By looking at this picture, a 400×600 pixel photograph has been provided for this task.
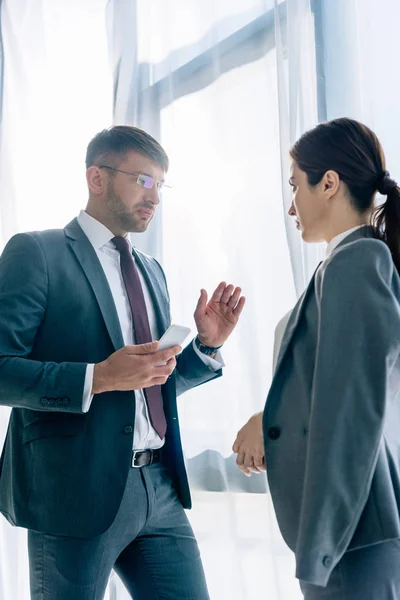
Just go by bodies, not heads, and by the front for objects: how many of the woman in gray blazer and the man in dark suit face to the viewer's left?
1

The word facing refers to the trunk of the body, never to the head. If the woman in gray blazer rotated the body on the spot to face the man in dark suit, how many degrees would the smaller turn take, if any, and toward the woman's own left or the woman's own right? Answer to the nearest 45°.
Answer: approximately 45° to the woman's own right

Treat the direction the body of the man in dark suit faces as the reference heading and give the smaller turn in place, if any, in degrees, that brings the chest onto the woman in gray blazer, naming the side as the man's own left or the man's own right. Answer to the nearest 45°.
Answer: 0° — they already face them

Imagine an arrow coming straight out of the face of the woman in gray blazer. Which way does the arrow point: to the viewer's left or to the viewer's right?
to the viewer's left

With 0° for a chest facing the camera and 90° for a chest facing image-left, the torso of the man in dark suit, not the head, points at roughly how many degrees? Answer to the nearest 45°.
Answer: approximately 315°

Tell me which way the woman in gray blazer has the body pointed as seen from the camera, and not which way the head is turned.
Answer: to the viewer's left
